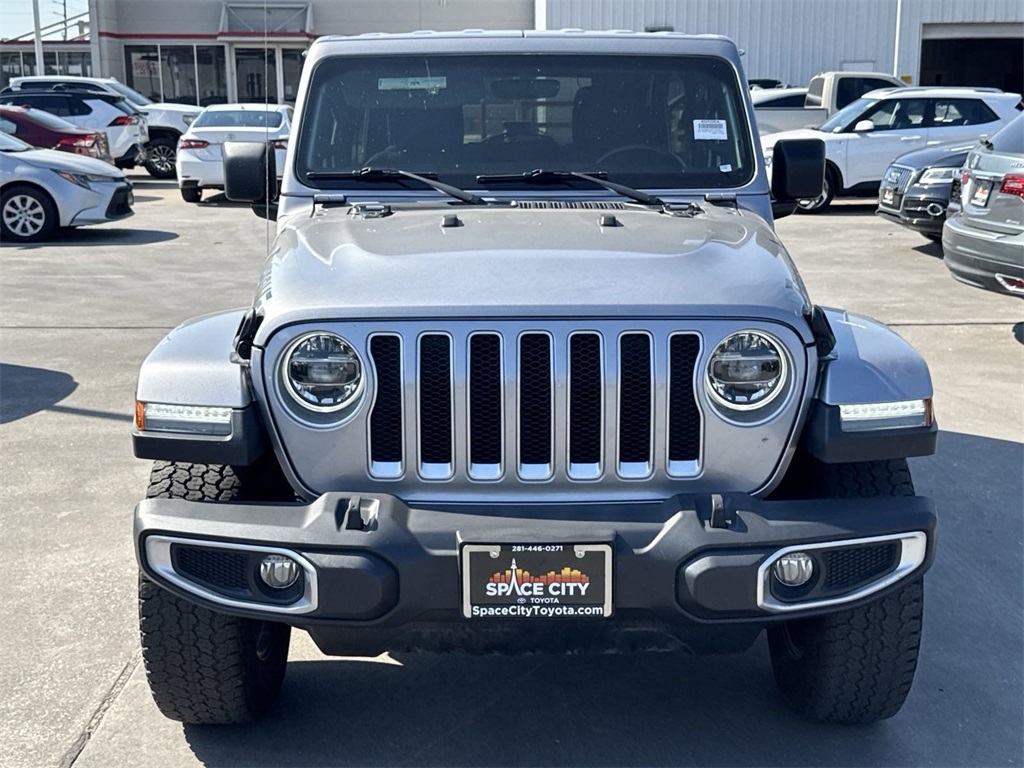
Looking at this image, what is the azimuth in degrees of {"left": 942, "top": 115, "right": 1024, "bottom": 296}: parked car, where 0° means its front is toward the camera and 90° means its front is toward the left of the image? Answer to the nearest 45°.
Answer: approximately 225°

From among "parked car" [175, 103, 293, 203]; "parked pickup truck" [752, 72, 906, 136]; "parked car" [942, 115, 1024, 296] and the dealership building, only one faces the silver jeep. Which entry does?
the dealership building

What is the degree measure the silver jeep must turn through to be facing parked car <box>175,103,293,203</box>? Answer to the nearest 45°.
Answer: approximately 180°

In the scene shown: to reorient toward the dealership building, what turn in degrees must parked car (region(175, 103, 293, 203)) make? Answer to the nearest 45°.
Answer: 0° — it already faces it

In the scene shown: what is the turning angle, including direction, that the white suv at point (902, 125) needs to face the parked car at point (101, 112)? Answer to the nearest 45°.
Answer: approximately 45° to its right

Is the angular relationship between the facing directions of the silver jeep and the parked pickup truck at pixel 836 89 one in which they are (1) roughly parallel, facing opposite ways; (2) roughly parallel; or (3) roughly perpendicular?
roughly perpendicular

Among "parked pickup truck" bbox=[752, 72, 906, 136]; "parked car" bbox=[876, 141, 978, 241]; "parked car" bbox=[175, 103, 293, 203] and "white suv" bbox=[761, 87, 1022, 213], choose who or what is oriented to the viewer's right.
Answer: "parked pickup truck" bbox=[752, 72, 906, 136]

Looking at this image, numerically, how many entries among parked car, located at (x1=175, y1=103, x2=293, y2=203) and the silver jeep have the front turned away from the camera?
1

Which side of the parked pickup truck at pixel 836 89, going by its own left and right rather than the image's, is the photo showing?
right

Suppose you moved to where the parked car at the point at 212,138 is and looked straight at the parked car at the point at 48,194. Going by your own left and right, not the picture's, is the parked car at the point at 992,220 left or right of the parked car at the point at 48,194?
left

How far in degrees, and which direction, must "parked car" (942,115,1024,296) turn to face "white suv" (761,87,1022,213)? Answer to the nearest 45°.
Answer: approximately 45° to its left

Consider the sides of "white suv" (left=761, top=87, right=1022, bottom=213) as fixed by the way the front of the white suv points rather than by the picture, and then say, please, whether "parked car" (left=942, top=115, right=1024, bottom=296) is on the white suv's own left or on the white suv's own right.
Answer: on the white suv's own left

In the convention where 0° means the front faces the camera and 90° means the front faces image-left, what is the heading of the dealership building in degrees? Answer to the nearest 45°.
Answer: approximately 0°
